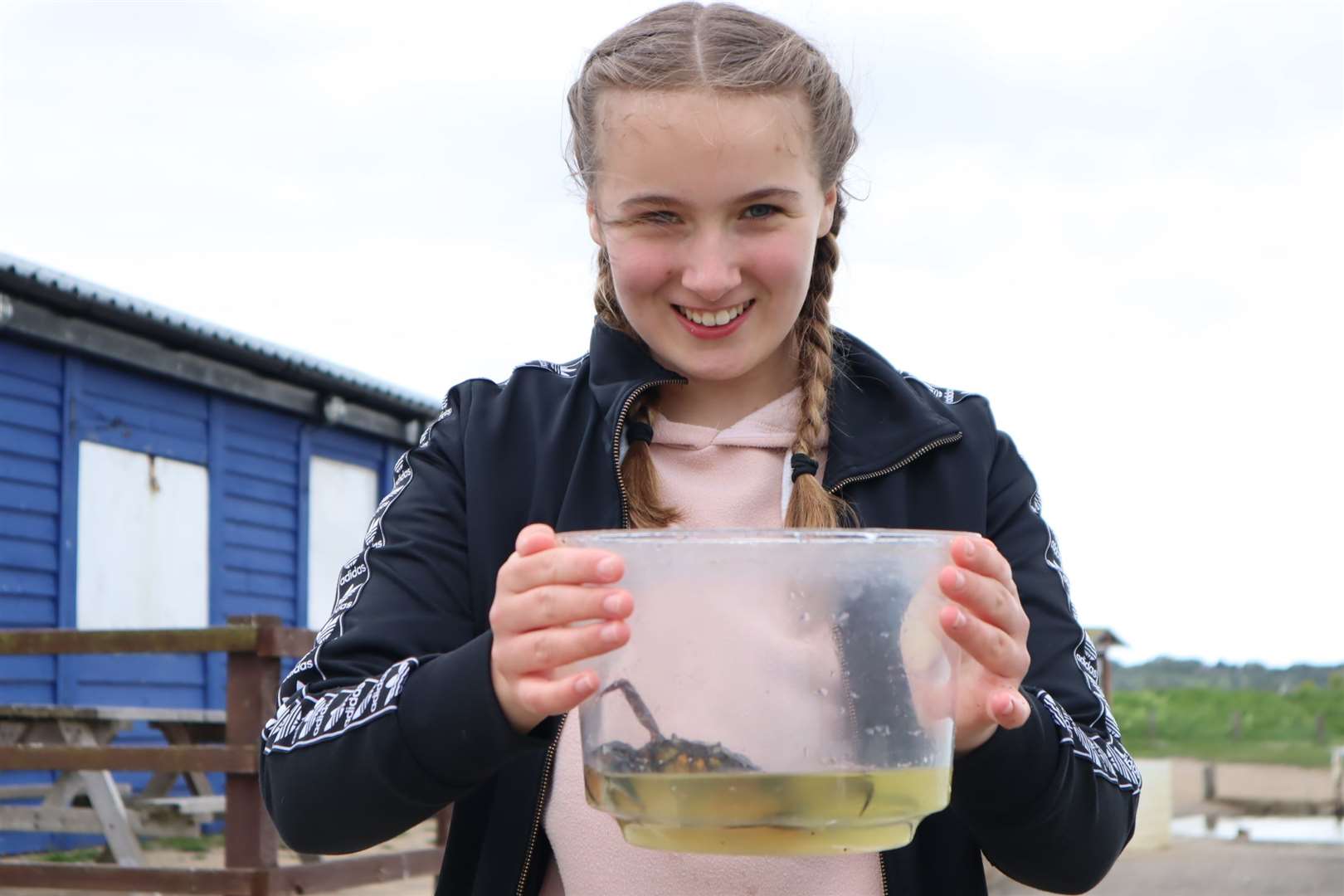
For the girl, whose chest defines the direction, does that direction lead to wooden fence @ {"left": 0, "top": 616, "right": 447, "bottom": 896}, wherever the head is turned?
no

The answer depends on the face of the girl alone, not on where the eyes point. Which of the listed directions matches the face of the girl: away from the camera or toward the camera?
toward the camera

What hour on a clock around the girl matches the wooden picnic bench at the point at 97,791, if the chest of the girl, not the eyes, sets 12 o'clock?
The wooden picnic bench is roughly at 5 o'clock from the girl.

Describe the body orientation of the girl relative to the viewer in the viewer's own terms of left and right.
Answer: facing the viewer

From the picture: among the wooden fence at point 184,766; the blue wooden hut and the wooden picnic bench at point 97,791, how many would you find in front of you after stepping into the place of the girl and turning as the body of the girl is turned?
0
